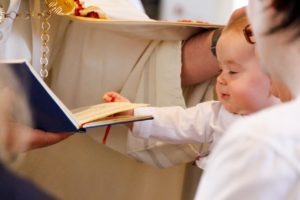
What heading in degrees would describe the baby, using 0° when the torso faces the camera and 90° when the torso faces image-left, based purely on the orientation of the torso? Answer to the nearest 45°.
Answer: approximately 90°

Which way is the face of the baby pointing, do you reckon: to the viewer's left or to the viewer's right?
to the viewer's left
